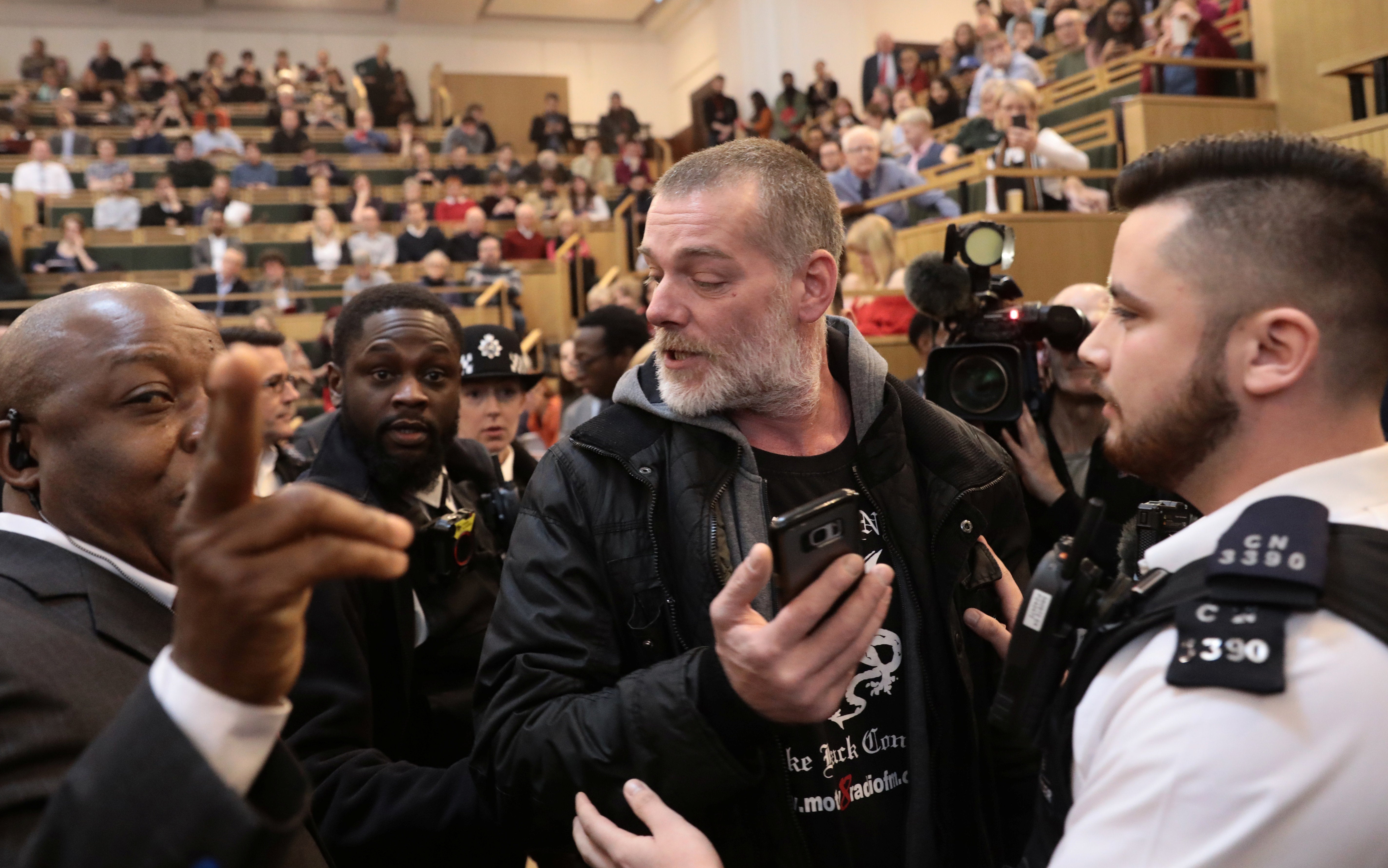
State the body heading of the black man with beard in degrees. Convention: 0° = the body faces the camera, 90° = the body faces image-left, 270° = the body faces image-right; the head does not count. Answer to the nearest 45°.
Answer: approximately 315°

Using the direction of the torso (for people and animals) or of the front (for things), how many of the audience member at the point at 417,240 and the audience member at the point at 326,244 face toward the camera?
2

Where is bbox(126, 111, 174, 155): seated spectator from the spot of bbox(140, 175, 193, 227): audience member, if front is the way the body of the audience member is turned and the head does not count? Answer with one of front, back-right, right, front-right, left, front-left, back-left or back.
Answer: back

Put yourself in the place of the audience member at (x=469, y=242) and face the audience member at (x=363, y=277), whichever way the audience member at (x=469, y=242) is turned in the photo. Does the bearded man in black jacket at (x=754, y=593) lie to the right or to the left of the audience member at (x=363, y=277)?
left

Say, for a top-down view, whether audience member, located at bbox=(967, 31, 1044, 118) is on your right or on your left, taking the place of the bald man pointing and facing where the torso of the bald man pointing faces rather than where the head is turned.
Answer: on your left

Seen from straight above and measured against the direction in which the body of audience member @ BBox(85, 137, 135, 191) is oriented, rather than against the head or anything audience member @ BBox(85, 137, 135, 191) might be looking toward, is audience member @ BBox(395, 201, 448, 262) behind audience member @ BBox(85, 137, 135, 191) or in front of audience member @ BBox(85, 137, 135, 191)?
in front

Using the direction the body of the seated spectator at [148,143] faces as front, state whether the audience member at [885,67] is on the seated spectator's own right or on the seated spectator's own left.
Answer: on the seated spectator's own left

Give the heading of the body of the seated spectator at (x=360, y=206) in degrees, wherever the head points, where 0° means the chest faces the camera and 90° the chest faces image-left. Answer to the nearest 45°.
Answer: approximately 0°

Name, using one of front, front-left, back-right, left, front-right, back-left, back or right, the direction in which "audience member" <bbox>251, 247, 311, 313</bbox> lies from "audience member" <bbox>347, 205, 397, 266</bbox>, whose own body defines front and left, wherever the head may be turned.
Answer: front-right
